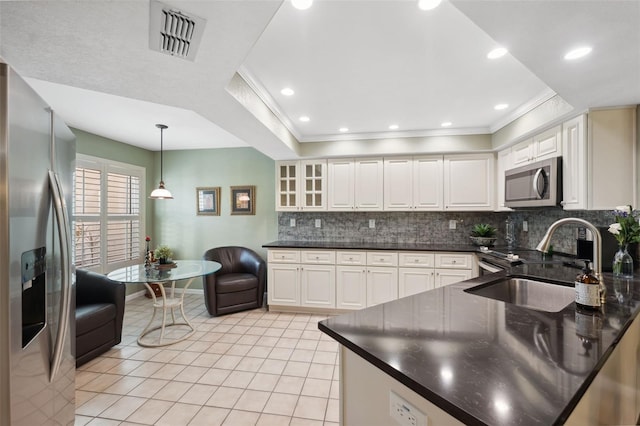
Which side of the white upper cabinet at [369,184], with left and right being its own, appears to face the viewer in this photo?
front

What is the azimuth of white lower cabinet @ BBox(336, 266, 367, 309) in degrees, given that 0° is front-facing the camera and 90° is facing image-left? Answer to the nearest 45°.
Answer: approximately 0°

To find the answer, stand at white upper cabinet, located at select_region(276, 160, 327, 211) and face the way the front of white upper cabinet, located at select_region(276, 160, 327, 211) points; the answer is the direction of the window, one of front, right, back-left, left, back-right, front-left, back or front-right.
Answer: right

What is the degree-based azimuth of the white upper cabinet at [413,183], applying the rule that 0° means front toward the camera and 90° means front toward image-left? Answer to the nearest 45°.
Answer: approximately 0°

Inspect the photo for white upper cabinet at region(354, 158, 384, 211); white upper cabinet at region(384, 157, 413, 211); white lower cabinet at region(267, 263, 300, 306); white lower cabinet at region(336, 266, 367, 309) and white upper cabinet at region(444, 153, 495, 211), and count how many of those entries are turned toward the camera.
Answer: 5

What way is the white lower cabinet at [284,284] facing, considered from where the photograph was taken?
facing the viewer

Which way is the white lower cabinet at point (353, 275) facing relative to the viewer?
toward the camera

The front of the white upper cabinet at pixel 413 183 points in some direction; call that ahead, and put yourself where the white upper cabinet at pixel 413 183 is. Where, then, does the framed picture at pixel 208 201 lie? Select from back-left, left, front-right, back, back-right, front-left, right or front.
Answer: right

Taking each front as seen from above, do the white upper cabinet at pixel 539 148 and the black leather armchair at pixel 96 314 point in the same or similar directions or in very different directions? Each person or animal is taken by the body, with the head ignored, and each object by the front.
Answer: very different directions

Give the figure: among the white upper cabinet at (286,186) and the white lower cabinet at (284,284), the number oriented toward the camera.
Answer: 2

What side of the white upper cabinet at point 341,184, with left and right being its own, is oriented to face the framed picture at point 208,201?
right

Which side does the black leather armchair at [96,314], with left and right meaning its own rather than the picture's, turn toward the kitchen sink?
front

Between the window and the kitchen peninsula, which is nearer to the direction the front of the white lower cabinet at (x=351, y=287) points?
the kitchen peninsula

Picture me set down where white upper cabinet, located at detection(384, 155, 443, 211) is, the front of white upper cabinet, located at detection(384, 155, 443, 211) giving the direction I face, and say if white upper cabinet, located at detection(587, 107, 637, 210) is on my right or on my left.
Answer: on my left

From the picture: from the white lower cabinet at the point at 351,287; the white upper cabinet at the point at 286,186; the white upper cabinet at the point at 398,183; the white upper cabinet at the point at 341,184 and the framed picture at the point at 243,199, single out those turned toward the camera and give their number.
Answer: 5

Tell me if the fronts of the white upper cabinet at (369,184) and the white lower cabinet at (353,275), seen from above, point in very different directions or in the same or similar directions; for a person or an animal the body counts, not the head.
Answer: same or similar directions

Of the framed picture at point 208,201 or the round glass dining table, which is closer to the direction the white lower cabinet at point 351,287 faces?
the round glass dining table

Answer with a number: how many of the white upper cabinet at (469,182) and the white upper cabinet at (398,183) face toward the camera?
2
